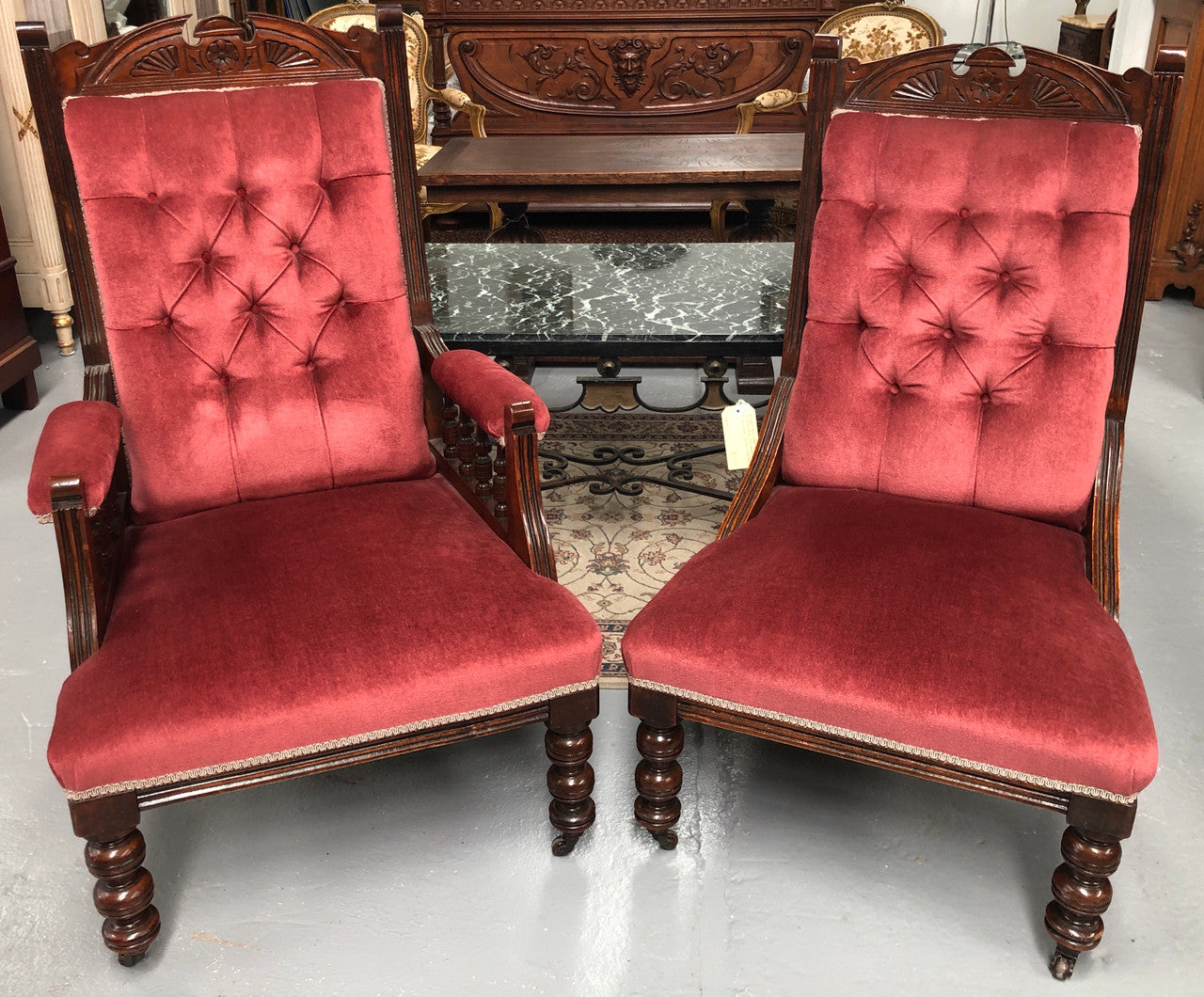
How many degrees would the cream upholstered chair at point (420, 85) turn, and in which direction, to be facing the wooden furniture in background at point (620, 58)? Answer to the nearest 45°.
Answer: approximately 90° to its left

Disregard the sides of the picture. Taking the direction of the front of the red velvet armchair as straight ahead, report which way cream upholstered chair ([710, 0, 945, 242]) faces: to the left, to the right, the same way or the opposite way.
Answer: to the right

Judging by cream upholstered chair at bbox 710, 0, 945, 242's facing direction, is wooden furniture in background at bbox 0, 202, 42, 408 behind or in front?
in front

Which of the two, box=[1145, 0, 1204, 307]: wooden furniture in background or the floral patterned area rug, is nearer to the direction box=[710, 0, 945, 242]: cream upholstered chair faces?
the floral patterned area rug

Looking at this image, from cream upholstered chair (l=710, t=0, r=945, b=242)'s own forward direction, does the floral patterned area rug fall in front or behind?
in front

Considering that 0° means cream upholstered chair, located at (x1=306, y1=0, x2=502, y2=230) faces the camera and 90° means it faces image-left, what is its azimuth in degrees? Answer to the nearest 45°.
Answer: approximately 315°

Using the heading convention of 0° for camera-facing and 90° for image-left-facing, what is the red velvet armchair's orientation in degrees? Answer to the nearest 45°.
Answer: approximately 0°

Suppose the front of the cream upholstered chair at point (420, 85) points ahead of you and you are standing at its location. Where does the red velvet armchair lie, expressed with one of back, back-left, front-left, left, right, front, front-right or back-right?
front-right

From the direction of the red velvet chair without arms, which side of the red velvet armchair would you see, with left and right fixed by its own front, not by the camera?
left

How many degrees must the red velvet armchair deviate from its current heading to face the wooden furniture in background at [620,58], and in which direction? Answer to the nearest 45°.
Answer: approximately 135° to its left

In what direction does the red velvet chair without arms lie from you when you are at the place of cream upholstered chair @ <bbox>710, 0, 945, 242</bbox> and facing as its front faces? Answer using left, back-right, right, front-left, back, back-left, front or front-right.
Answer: front-left
